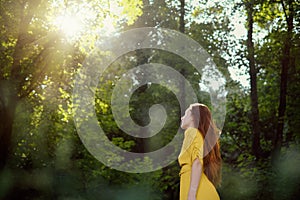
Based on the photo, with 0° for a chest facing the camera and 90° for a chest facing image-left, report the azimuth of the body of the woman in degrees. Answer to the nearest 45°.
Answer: approximately 90°

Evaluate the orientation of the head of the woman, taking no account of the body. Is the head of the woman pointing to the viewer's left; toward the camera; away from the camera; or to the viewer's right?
to the viewer's left
